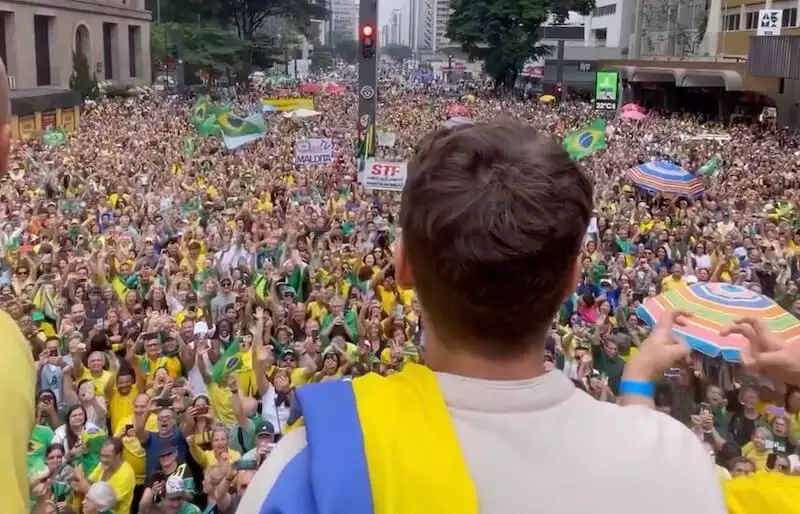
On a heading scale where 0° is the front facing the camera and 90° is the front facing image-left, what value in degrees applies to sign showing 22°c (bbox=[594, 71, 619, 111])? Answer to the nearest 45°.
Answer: approximately 0°

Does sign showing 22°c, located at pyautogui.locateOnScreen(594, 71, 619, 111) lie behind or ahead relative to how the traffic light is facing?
behind

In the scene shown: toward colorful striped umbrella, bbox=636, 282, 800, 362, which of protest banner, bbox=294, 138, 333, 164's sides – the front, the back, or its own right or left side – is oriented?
front

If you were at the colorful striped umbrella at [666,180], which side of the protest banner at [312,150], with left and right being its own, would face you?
left

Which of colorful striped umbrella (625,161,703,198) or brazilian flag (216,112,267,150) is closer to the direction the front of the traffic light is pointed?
the colorful striped umbrella

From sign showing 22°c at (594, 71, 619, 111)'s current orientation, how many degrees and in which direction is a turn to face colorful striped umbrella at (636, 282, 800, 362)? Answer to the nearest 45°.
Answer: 0° — it already faces it

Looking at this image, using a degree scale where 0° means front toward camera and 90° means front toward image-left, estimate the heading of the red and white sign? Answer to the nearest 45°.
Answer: approximately 0°

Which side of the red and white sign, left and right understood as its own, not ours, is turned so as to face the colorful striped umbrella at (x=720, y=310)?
front

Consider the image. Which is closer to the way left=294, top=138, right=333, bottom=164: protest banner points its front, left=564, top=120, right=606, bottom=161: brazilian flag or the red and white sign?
the red and white sign
